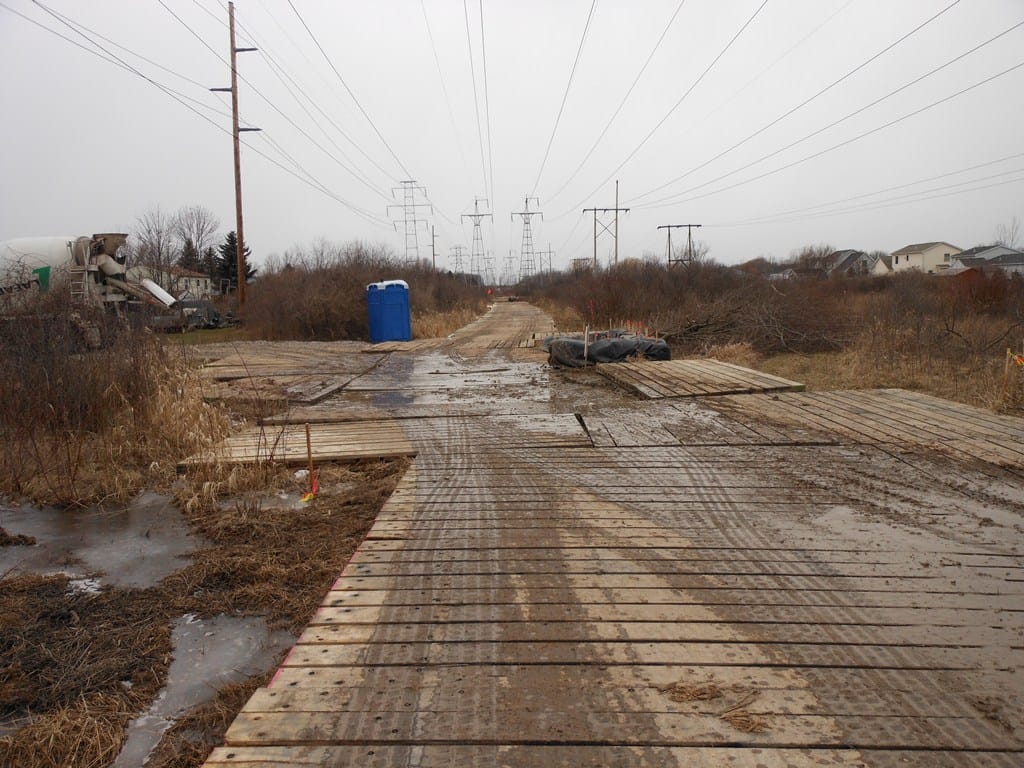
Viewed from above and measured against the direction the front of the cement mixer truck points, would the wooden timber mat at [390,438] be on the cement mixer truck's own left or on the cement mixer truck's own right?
on the cement mixer truck's own left

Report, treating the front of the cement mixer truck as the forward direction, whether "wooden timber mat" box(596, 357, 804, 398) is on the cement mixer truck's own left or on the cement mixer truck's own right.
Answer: on the cement mixer truck's own left

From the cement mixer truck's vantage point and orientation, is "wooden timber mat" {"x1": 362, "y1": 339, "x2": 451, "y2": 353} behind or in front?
behind

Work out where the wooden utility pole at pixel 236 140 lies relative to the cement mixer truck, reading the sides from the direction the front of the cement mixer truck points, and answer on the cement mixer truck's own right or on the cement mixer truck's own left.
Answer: on the cement mixer truck's own right

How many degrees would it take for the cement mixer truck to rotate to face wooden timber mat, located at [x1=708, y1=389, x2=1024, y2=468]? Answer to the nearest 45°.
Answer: approximately 135° to its left

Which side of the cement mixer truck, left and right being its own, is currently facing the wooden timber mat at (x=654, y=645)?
left

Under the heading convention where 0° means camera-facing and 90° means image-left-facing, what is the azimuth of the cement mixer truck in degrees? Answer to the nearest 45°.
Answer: approximately 90°

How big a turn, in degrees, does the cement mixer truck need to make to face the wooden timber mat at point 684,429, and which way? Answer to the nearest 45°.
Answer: approximately 90° to its left
